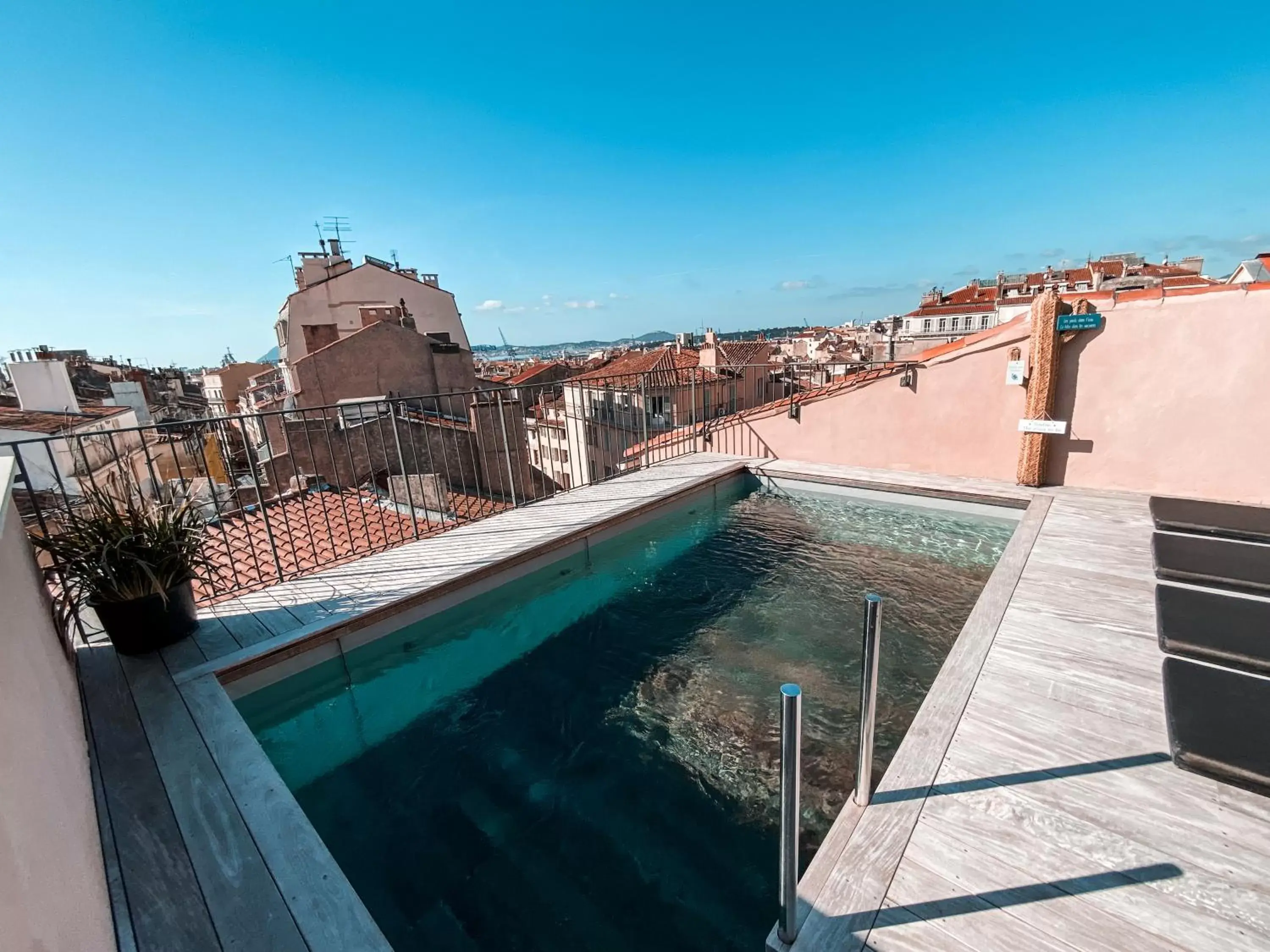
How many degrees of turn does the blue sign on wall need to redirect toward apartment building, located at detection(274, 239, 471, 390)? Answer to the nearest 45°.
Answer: approximately 90° to its right

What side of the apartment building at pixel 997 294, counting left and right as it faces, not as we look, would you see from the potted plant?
front

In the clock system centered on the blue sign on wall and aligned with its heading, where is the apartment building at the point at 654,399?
The apartment building is roughly at 4 o'clock from the blue sign on wall.

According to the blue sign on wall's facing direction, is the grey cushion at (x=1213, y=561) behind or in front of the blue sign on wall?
in front

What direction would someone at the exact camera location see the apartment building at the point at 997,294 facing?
facing the viewer

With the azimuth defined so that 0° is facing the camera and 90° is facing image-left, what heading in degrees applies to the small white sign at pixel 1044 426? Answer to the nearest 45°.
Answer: approximately 0°

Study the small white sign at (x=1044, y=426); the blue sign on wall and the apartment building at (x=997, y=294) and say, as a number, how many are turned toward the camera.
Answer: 3

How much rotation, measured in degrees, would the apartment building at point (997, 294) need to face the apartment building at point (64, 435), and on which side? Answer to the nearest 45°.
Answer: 0° — it already faces it

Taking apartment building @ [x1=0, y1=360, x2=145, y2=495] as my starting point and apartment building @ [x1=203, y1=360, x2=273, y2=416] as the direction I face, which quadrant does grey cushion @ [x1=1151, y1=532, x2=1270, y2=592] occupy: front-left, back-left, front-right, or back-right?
back-right

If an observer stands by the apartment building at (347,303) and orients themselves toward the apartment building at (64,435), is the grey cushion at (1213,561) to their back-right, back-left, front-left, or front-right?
front-left

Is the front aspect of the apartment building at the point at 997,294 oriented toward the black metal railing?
yes
